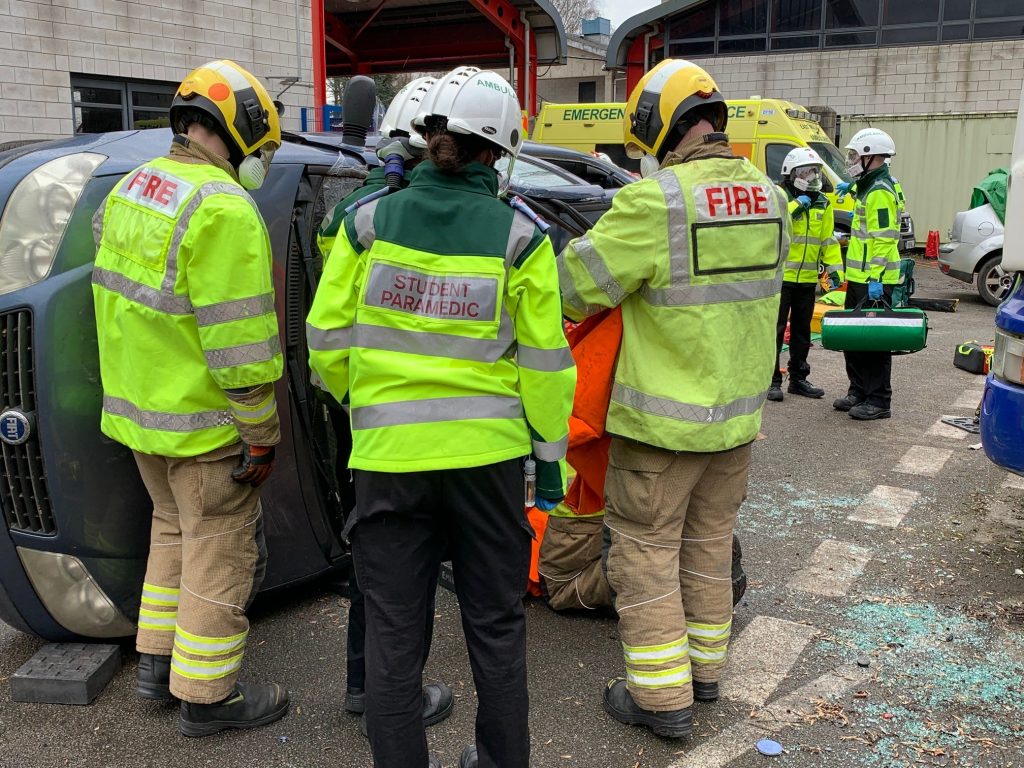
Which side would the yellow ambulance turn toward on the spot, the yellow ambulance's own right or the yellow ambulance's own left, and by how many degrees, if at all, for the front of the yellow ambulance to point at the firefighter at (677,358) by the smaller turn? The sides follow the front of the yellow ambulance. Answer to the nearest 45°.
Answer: approximately 45° to the yellow ambulance's own right

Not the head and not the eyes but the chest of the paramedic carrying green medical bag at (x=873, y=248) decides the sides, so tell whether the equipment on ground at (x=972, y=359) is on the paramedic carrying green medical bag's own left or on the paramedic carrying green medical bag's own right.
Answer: on the paramedic carrying green medical bag's own left

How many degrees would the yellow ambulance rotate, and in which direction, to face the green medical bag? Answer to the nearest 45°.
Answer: approximately 45° to its right

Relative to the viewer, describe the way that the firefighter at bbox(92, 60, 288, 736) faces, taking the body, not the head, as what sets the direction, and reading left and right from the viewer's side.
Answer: facing away from the viewer and to the right of the viewer

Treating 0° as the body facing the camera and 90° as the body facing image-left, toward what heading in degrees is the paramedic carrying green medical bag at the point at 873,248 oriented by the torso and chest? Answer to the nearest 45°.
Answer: approximately 90°

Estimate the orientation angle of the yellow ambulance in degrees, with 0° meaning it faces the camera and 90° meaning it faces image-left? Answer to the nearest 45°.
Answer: approximately 315°

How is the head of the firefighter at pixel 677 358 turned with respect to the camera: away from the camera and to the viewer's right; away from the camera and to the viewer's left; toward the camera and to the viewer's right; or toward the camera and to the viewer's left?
away from the camera and to the viewer's left

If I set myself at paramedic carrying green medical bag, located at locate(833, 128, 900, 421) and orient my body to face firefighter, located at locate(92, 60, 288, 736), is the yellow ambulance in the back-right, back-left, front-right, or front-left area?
back-right

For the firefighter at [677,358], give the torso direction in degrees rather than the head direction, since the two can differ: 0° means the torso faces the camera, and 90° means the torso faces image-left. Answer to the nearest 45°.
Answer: approximately 135°

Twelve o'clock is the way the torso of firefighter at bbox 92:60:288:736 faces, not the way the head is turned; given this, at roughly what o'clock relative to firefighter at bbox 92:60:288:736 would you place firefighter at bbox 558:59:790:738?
firefighter at bbox 558:59:790:738 is roughly at 2 o'clock from firefighter at bbox 92:60:288:736.

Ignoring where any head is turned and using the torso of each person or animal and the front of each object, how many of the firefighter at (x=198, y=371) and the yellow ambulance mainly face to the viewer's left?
0
